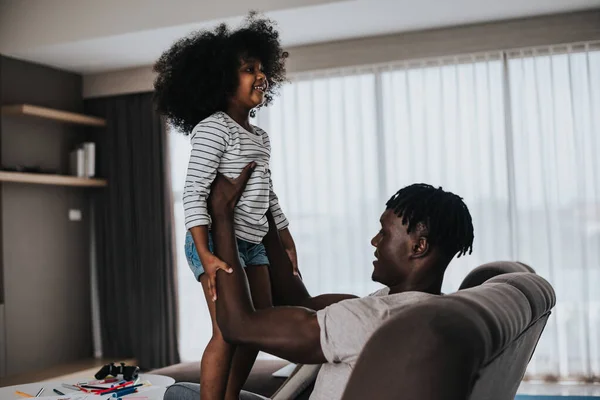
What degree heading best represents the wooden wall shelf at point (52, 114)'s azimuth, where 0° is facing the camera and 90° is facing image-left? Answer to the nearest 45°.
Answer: approximately 315°

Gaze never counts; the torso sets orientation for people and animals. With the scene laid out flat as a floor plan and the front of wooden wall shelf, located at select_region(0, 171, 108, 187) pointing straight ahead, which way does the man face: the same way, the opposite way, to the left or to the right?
the opposite way

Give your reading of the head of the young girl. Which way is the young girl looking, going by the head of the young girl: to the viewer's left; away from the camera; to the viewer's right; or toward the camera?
to the viewer's right

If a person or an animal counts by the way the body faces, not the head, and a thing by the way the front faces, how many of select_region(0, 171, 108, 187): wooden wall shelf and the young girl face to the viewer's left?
0

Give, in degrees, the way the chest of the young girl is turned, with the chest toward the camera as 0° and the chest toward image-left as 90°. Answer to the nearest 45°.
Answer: approximately 315°

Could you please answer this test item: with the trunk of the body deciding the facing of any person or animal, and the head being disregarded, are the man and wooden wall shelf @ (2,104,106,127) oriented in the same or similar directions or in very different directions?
very different directions

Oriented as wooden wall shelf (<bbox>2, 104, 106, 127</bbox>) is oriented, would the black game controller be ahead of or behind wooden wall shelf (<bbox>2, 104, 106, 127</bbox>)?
ahead

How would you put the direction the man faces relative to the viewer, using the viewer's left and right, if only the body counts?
facing to the left of the viewer

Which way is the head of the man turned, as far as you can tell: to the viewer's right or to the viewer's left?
to the viewer's left

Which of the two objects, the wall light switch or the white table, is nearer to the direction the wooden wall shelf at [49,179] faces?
the white table

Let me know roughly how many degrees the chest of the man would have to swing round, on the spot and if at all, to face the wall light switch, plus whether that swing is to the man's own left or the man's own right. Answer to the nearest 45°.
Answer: approximately 45° to the man's own right

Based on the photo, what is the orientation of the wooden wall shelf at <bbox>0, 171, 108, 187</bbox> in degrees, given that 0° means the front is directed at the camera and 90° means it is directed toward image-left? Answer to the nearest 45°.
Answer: approximately 315°

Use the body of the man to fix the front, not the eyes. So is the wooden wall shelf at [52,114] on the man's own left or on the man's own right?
on the man's own right

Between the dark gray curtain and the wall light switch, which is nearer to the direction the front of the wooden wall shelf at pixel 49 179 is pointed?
the dark gray curtain
